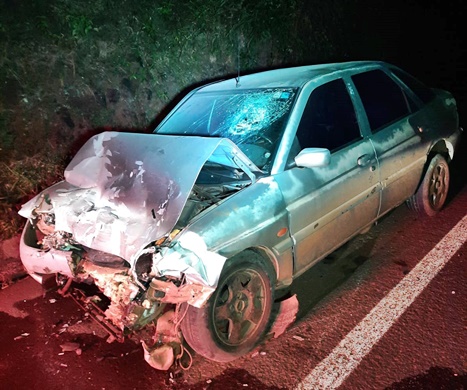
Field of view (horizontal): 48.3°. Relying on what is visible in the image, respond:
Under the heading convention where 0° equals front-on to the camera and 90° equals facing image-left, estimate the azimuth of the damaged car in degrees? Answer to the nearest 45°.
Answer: approximately 45°
